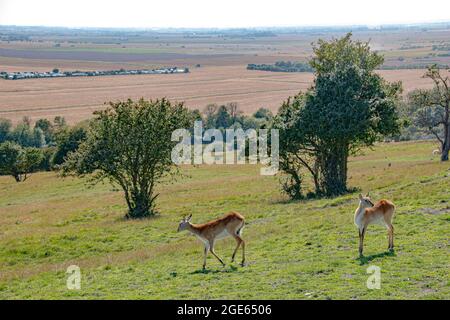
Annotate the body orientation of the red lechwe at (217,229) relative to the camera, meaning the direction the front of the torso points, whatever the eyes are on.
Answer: to the viewer's left

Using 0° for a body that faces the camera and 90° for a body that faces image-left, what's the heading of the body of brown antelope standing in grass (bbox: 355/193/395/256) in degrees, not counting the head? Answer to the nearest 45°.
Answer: approximately 45°

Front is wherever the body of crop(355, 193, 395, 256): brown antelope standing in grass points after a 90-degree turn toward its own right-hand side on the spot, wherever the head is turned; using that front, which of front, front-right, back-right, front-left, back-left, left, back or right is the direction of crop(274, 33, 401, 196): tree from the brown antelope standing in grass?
front-right

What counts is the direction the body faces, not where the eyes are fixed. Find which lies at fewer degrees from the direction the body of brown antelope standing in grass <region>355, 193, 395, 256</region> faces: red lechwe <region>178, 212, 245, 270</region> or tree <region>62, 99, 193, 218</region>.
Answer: the red lechwe
